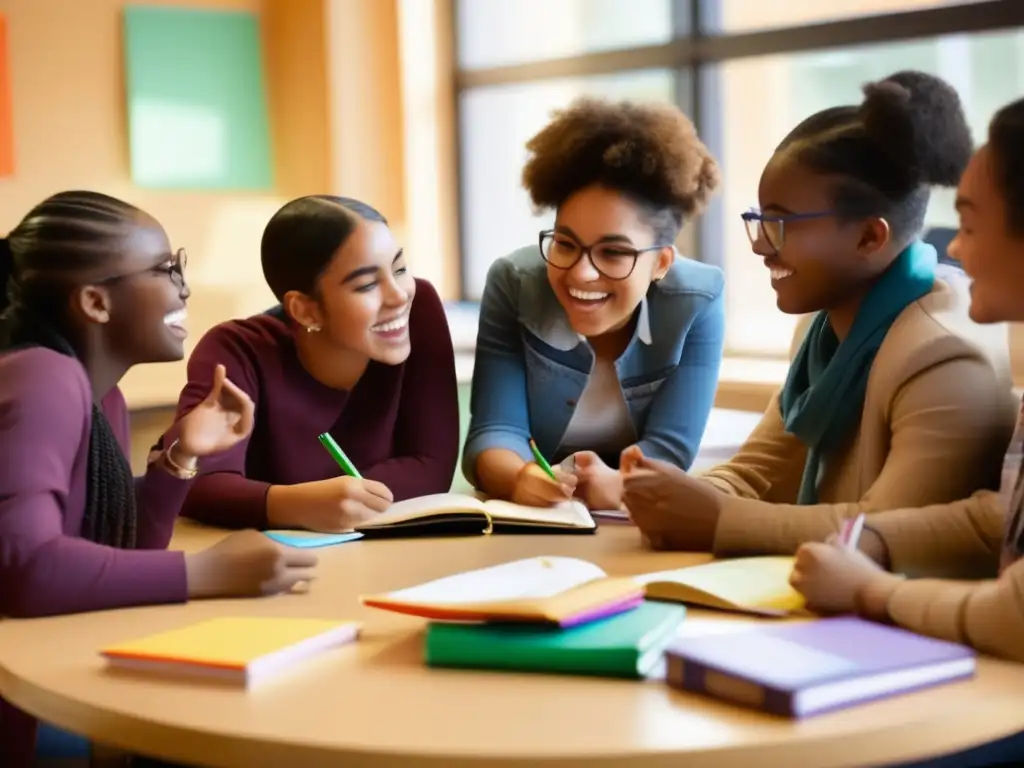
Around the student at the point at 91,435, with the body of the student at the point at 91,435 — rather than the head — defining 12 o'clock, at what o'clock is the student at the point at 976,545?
the student at the point at 976,545 is roughly at 1 o'clock from the student at the point at 91,435.

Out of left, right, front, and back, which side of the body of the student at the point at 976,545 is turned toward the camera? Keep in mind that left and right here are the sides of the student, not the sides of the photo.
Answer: left

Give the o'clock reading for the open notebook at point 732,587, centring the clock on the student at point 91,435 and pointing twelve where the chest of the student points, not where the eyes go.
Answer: The open notebook is roughly at 1 o'clock from the student.

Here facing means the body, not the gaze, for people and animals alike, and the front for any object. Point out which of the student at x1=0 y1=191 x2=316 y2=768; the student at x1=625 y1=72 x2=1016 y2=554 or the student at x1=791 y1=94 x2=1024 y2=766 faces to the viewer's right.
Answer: the student at x1=0 y1=191 x2=316 y2=768

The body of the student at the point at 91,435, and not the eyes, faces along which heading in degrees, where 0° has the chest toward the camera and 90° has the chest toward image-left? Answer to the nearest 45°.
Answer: approximately 270°

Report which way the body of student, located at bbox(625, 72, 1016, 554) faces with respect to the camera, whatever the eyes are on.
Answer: to the viewer's left

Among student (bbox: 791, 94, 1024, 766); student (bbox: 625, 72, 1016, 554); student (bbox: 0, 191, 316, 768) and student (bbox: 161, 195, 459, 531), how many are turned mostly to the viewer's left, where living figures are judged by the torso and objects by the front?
2

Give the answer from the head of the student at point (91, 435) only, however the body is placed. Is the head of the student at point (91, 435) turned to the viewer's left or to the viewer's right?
to the viewer's right

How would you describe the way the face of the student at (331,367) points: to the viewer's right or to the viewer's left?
to the viewer's right
